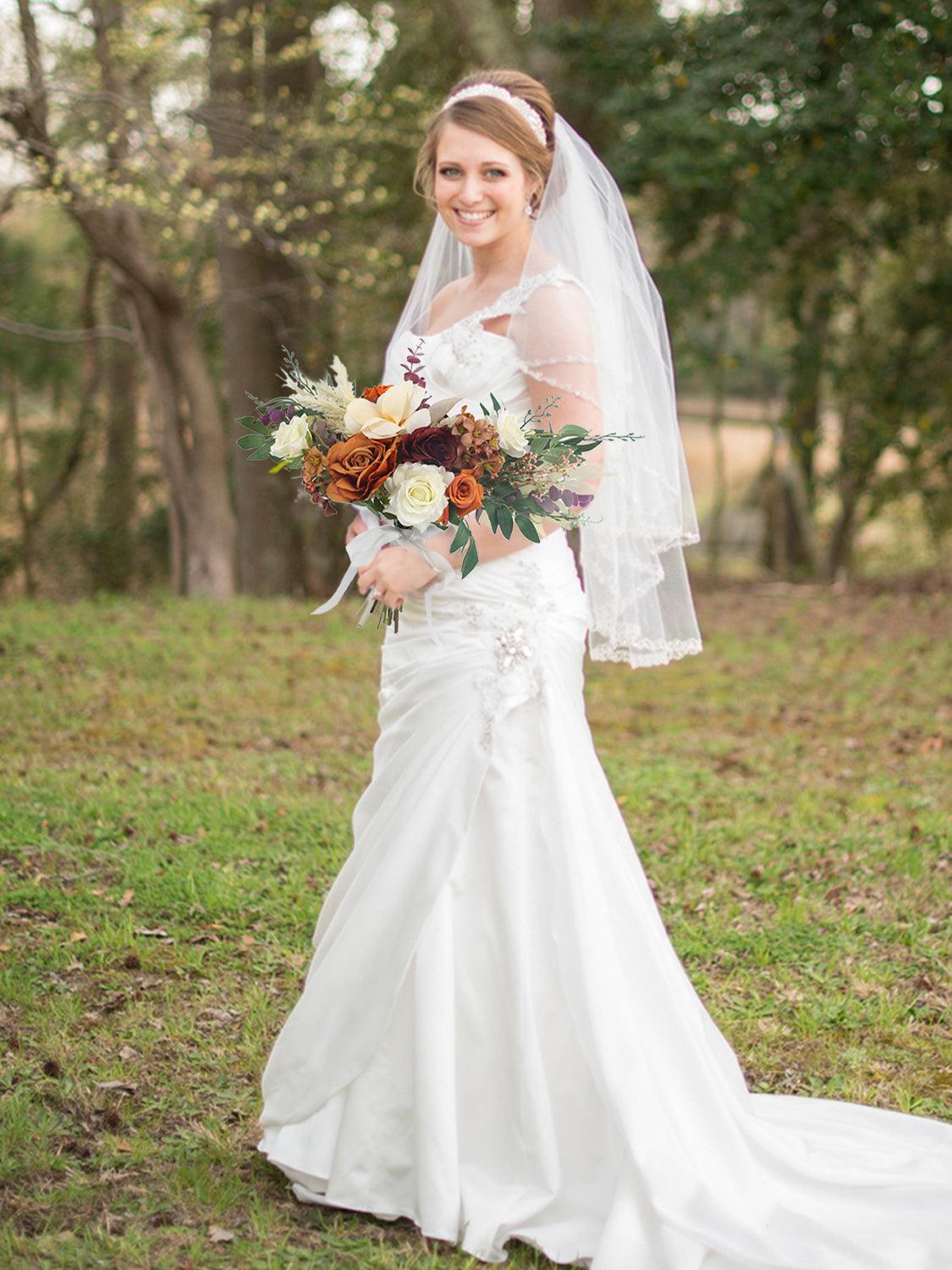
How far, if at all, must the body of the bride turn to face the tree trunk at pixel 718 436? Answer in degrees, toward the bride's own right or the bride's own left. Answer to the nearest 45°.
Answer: approximately 135° to the bride's own right

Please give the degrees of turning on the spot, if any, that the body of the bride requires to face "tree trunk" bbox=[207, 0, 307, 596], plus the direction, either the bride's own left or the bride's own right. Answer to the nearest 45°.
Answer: approximately 135° to the bride's own right

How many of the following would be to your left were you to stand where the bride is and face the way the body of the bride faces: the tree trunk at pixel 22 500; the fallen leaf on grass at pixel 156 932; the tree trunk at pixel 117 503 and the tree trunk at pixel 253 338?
0

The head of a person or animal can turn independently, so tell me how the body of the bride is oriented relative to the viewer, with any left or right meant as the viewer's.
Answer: facing the viewer and to the left of the viewer

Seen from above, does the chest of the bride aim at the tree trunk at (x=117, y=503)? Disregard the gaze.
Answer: no

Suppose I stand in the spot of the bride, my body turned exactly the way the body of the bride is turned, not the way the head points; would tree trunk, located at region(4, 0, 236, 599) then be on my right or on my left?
on my right

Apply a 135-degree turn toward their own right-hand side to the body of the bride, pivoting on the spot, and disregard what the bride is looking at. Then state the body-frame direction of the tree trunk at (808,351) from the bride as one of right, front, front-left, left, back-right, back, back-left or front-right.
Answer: front

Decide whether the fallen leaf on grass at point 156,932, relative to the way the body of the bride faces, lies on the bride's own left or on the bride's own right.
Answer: on the bride's own right

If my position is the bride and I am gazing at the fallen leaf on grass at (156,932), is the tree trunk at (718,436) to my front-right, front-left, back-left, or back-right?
front-right

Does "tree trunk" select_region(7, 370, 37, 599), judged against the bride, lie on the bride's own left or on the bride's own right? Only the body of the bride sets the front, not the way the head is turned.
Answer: on the bride's own right
